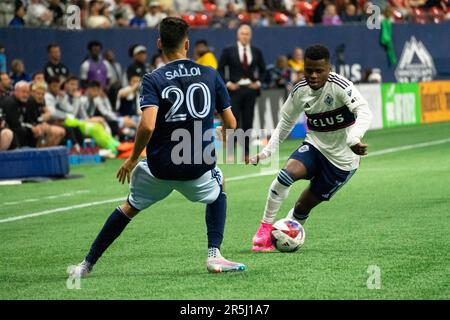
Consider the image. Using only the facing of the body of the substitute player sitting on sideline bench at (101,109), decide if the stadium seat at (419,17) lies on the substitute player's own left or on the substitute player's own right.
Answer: on the substitute player's own left

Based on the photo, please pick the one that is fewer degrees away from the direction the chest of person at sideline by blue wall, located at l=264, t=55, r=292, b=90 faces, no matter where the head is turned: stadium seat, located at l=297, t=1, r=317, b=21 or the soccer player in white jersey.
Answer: the soccer player in white jersey

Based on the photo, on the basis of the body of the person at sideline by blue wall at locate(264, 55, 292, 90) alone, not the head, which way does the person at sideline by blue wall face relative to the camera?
toward the camera

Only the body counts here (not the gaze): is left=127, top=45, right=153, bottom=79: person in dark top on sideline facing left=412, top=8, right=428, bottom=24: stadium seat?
no

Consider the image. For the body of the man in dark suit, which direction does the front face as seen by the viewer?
toward the camera

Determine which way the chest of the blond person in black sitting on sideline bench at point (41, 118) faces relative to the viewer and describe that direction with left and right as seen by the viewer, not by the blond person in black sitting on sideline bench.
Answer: facing the viewer and to the right of the viewer

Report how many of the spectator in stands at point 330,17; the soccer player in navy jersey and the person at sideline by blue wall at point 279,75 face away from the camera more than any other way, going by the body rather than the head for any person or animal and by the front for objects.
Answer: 1

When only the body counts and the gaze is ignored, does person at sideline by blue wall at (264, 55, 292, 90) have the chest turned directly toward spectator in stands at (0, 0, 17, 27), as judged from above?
no

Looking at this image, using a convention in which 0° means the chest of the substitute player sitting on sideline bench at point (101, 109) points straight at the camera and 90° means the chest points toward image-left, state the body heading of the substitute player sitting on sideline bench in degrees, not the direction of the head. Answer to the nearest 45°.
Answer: approximately 315°

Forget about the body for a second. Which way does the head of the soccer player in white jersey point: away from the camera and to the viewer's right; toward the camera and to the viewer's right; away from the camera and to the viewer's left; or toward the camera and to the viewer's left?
toward the camera and to the viewer's left

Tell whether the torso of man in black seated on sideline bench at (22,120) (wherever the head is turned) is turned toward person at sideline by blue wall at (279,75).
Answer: no

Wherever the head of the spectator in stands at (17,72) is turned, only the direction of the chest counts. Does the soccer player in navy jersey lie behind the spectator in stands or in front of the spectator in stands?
in front

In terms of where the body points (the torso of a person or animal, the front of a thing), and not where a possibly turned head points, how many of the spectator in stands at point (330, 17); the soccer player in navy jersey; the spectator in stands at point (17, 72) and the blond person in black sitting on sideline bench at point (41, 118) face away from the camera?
1

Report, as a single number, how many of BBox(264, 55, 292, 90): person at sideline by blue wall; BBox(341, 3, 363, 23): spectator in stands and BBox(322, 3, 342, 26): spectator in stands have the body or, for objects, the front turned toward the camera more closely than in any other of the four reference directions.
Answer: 3

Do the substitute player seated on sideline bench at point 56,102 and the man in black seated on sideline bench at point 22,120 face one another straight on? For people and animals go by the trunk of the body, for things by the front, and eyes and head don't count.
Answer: no

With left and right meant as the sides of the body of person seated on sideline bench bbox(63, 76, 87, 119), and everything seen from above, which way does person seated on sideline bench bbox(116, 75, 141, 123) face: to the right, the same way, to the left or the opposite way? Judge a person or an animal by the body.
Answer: the same way
